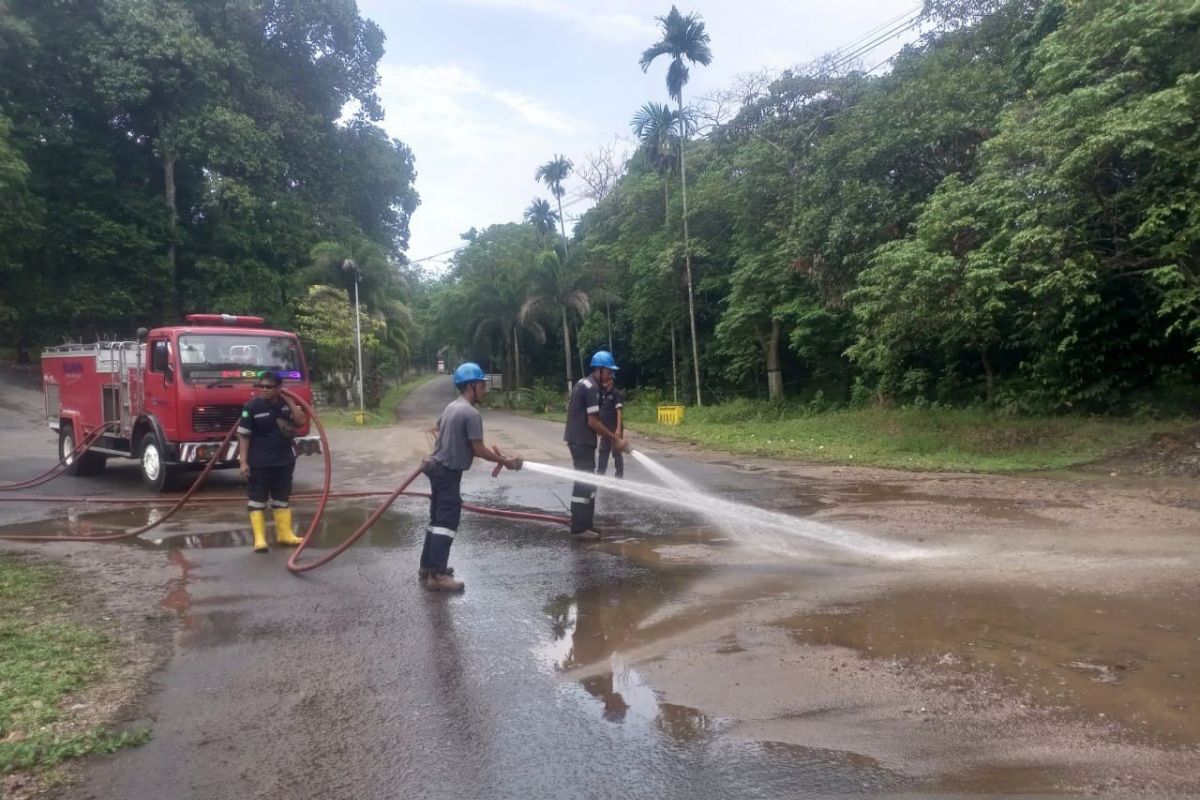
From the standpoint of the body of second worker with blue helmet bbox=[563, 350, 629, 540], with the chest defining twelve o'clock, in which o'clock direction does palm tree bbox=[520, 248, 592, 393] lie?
The palm tree is roughly at 9 o'clock from the second worker with blue helmet.

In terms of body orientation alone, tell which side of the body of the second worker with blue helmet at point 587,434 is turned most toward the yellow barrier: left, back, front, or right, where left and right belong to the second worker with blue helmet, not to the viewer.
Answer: left

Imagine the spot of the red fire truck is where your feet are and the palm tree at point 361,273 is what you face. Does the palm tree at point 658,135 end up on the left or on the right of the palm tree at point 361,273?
right

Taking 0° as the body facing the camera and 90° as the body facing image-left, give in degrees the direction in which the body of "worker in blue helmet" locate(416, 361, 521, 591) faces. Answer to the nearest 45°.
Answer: approximately 270°

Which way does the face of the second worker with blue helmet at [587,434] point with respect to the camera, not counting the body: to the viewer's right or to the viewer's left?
to the viewer's right

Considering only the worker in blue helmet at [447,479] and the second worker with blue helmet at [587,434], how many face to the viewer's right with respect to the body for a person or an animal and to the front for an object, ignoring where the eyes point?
2

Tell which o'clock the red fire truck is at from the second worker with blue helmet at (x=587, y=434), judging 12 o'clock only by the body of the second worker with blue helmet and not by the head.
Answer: The red fire truck is roughly at 7 o'clock from the second worker with blue helmet.

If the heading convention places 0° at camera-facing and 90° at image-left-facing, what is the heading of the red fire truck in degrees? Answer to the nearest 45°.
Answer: approximately 315°

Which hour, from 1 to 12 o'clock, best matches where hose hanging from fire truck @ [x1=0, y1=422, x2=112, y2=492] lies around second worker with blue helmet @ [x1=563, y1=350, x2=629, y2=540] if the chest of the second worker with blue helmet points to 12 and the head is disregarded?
The hose hanging from fire truck is roughly at 7 o'clock from the second worker with blue helmet.

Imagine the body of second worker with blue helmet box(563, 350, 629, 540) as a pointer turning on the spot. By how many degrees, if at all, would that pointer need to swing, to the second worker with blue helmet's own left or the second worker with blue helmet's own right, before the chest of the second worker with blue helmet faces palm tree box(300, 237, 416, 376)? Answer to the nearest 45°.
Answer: approximately 90° to the second worker with blue helmet's own left

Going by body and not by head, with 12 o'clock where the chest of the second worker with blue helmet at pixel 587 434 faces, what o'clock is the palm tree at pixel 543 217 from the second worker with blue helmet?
The palm tree is roughly at 9 o'clock from the second worker with blue helmet.

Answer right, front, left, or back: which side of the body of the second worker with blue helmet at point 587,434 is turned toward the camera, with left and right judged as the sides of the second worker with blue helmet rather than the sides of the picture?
right
